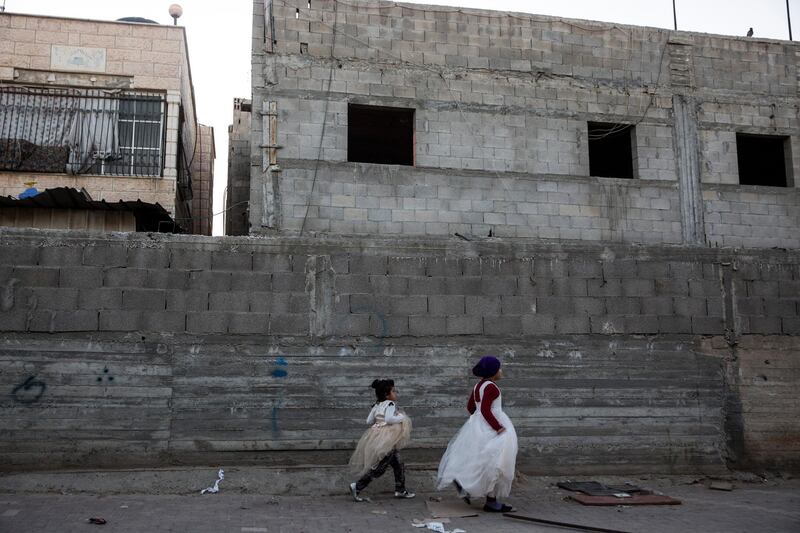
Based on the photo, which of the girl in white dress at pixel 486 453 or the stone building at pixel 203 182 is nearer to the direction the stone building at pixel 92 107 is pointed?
the girl in white dress

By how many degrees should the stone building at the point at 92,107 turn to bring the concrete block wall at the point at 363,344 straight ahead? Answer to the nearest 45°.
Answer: approximately 45° to its left

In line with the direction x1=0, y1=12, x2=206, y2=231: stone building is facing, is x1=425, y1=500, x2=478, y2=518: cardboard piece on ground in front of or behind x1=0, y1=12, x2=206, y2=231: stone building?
in front

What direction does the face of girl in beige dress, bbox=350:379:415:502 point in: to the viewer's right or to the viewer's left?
to the viewer's right

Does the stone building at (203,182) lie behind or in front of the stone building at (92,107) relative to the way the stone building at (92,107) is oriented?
behind

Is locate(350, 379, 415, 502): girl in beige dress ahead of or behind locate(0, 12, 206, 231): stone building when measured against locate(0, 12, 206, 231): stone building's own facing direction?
ahead

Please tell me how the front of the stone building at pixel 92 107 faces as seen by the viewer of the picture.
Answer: facing the viewer

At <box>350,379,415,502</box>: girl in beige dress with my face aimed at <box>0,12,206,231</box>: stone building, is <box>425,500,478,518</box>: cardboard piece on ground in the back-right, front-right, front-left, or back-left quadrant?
back-right

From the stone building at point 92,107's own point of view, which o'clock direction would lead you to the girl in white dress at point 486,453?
The girl in white dress is roughly at 11 o'clock from the stone building.

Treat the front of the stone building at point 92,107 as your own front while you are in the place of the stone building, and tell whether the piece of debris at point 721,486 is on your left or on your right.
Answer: on your left

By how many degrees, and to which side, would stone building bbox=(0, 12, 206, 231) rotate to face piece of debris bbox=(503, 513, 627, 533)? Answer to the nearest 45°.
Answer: approximately 45° to its left

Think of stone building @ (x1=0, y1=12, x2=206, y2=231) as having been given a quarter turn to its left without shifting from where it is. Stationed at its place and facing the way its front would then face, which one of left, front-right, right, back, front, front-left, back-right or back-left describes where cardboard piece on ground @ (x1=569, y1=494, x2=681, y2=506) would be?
front-right

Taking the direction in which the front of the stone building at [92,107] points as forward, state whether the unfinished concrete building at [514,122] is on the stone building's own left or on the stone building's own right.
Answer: on the stone building's own left

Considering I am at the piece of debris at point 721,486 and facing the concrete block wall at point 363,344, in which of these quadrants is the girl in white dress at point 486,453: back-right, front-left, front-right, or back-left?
front-left
